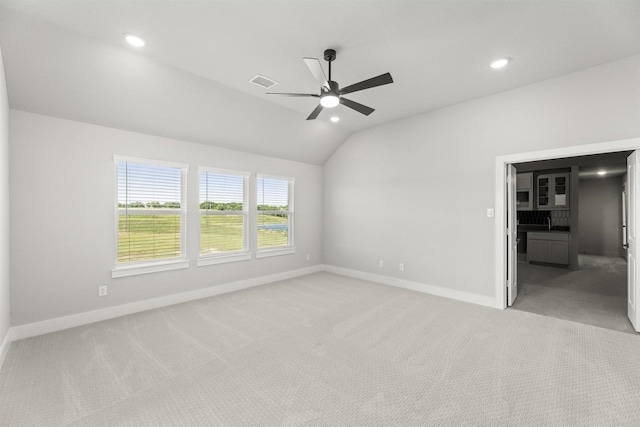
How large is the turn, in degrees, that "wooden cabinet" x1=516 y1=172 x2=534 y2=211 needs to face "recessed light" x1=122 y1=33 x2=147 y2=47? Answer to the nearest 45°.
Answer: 0° — it already faces it

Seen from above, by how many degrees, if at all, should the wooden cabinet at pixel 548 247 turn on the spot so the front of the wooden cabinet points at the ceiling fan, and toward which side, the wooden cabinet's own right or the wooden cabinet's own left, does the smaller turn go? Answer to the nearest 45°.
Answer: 0° — it already faces it

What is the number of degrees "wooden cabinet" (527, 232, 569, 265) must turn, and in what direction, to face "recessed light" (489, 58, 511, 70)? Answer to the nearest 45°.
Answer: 0° — it already faces it

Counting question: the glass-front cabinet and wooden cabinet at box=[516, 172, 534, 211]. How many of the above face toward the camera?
2

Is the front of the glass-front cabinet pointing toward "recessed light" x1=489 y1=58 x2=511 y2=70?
yes

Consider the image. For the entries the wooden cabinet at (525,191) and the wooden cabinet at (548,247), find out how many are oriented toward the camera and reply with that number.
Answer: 2
